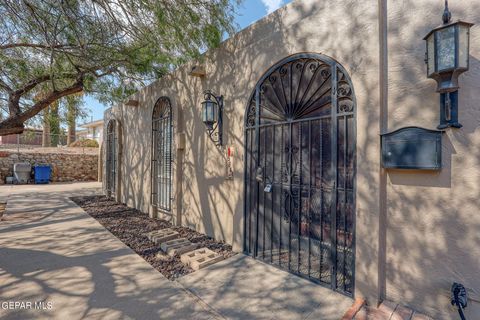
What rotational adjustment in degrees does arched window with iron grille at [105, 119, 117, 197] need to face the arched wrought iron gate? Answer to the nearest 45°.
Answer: approximately 90° to its left

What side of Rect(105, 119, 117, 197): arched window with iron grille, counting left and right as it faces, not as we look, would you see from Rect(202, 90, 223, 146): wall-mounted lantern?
left

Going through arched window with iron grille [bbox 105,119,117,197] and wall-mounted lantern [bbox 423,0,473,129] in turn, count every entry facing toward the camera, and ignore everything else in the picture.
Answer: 1

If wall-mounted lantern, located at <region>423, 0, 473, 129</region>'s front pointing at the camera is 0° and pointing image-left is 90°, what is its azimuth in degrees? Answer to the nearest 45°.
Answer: approximately 0°

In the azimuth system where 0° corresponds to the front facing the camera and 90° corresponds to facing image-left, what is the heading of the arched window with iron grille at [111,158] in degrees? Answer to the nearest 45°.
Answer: approximately 90°

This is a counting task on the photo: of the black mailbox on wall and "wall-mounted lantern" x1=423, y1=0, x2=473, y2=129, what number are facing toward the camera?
2

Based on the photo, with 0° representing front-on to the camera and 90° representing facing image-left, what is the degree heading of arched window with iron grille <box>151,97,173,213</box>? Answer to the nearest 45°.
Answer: approximately 45°

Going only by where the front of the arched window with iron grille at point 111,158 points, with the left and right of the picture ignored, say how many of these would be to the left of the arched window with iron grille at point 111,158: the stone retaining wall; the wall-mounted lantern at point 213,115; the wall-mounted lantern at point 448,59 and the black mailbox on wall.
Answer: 3

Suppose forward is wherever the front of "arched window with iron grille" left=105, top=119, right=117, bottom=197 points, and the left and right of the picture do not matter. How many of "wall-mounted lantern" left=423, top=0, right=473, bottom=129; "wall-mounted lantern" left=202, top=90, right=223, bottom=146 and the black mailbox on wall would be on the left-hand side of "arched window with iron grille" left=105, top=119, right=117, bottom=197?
3

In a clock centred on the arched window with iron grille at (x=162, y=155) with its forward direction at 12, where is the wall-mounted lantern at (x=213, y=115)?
The wall-mounted lantern is roughly at 10 o'clock from the arched window with iron grille.

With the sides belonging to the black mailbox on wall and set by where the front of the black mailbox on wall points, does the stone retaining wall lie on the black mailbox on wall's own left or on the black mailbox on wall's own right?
on the black mailbox on wall's own right
